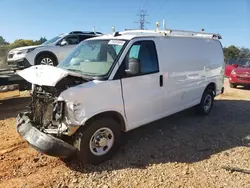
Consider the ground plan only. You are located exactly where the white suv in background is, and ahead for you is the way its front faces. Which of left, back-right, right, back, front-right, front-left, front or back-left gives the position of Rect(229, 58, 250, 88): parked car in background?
back-left

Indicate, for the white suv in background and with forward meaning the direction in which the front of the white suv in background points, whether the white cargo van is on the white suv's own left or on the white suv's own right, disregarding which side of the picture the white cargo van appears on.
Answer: on the white suv's own left

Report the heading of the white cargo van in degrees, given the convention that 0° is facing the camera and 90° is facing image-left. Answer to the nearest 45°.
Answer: approximately 45°

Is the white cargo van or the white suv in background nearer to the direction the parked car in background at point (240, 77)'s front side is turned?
the white cargo van

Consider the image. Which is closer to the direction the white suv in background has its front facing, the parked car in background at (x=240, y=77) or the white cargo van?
the white cargo van

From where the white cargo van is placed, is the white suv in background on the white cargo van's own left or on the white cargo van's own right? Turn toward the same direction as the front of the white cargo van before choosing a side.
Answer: on the white cargo van's own right

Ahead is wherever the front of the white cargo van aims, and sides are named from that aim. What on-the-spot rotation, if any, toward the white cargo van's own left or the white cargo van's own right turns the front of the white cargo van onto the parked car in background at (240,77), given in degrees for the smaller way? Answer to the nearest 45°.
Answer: approximately 180°

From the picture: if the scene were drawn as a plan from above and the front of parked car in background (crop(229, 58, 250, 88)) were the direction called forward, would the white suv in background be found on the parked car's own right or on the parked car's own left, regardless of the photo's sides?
on the parked car's own right

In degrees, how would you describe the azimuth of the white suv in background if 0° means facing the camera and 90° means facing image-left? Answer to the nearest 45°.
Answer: approximately 45°
